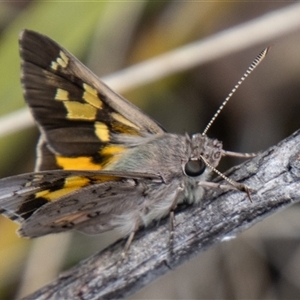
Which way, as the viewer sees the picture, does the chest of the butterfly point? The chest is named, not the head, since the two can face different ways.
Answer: to the viewer's right
